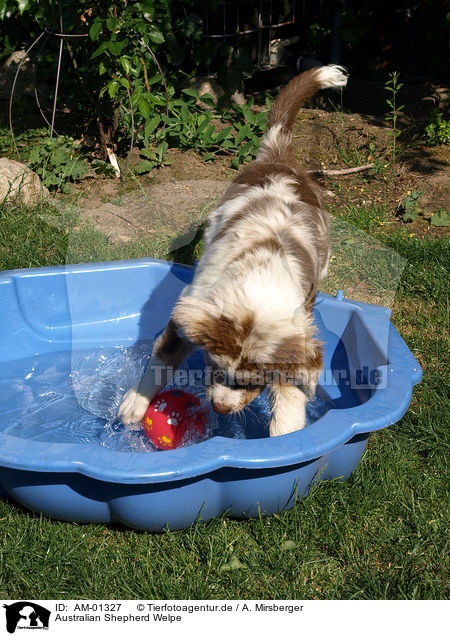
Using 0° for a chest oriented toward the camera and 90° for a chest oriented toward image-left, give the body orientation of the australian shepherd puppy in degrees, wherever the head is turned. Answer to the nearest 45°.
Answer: approximately 0°

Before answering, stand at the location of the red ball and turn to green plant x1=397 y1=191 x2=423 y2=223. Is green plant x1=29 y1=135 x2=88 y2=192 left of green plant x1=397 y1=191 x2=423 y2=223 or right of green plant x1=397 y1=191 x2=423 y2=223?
left

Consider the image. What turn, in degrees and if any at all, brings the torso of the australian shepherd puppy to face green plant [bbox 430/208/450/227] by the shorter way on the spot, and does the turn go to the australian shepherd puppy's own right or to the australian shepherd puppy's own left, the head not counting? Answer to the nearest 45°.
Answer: approximately 135° to the australian shepherd puppy's own left

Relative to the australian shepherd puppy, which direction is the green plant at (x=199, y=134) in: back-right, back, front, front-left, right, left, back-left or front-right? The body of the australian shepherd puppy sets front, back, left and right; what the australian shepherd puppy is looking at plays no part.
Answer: back

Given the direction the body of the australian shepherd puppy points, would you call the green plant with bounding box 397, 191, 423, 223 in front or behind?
behind
